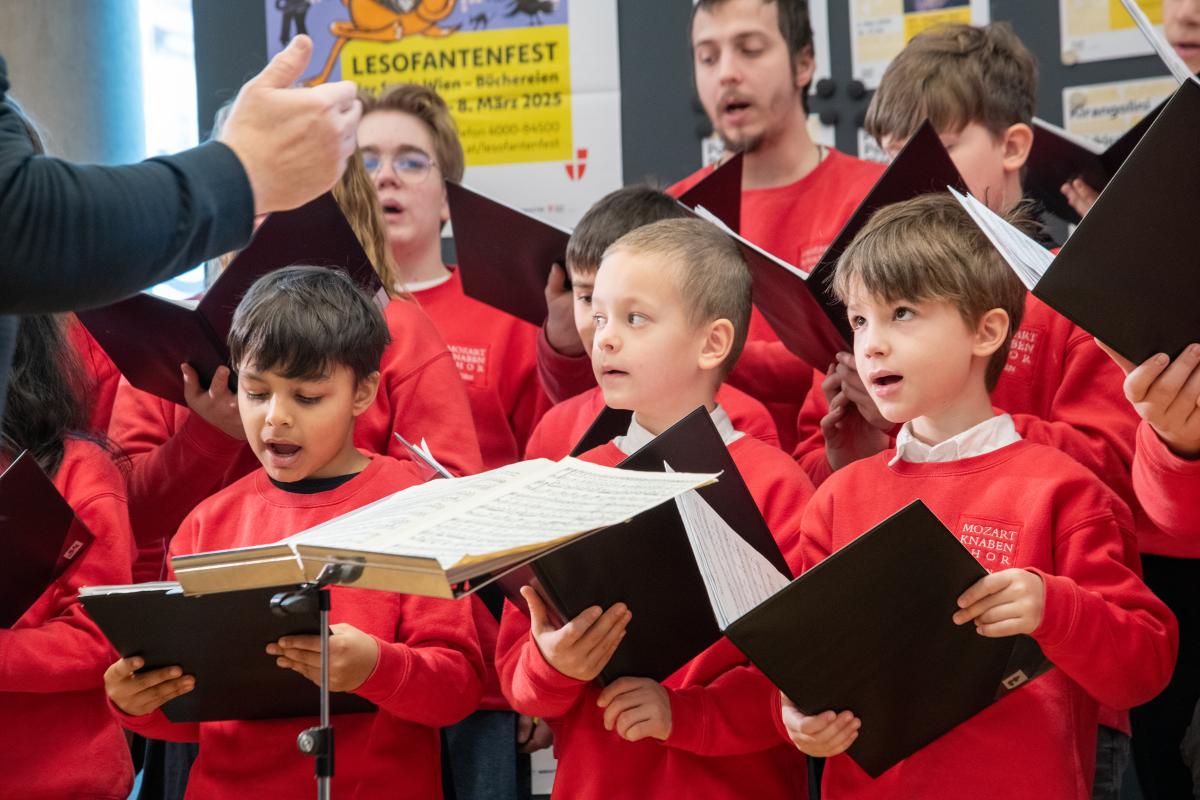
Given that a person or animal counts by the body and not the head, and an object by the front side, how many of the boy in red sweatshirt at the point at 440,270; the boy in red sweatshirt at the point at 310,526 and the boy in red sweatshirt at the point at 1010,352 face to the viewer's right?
0

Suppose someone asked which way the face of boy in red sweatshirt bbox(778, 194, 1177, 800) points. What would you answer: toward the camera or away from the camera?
toward the camera

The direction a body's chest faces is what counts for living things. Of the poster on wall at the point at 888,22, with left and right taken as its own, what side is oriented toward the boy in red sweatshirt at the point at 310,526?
front

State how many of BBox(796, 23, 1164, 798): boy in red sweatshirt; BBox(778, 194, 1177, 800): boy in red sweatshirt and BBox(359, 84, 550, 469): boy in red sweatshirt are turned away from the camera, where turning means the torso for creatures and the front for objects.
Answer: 0

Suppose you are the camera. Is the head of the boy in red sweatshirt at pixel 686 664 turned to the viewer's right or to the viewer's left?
to the viewer's left

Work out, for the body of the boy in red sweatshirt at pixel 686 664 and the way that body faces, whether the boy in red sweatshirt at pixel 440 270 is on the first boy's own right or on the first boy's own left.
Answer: on the first boy's own right

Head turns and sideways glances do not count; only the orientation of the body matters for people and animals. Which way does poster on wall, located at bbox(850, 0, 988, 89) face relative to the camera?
toward the camera

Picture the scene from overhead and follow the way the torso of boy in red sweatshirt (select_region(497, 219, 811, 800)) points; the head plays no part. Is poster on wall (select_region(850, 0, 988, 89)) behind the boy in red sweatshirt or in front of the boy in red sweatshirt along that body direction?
behind

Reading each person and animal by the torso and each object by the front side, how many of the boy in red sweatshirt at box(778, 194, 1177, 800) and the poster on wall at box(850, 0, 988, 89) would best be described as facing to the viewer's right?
0

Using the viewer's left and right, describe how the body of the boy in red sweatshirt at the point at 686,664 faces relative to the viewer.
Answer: facing the viewer and to the left of the viewer

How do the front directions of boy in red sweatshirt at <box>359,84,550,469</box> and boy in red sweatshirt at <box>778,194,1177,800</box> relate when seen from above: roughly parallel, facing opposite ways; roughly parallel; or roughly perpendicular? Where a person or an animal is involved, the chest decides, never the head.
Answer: roughly parallel

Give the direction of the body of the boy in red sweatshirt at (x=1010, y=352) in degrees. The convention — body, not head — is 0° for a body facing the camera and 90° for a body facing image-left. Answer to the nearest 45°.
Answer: approximately 45°
